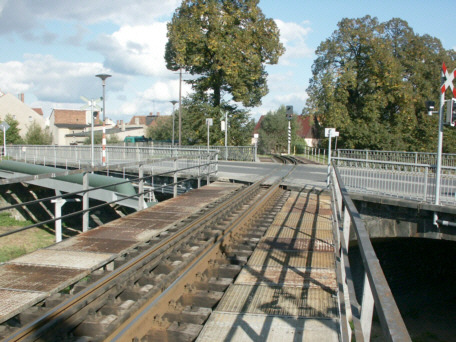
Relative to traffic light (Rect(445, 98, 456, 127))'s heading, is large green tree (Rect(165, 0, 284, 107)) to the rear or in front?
to the rear

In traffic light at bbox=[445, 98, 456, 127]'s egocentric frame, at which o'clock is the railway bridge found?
The railway bridge is roughly at 2 o'clock from the traffic light.

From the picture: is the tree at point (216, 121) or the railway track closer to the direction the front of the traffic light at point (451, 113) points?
the railway track

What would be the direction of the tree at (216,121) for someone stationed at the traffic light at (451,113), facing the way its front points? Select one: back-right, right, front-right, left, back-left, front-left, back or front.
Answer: back

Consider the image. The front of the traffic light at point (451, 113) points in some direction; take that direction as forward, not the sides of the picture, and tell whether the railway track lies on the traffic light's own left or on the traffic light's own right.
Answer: on the traffic light's own right

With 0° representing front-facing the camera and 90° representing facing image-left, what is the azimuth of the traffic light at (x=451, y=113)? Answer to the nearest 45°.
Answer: approximately 315°

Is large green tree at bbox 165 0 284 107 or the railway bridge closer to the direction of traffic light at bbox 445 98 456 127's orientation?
the railway bridge

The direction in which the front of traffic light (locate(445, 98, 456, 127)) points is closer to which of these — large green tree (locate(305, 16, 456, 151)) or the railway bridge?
the railway bridge

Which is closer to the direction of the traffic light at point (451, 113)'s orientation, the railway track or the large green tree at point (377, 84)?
the railway track

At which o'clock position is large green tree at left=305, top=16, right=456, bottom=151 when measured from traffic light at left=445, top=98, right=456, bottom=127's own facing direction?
The large green tree is roughly at 7 o'clock from the traffic light.
